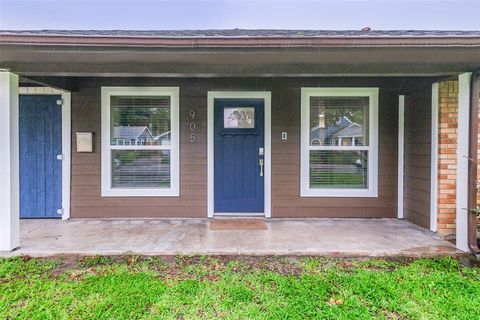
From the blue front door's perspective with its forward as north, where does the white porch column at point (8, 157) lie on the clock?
The white porch column is roughly at 2 o'clock from the blue front door.

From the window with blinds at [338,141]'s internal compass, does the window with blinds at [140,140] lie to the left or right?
on its right

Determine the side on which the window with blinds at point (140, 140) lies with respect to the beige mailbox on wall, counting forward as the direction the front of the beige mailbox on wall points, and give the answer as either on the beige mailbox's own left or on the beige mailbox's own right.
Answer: on the beige mailbox's own left

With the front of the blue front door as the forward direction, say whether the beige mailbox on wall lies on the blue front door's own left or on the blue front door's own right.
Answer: on the blue front door's own right

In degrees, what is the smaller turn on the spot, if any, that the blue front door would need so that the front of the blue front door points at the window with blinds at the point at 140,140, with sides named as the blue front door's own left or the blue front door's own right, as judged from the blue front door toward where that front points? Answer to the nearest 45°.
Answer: approximately 90° to the blue front door's own right

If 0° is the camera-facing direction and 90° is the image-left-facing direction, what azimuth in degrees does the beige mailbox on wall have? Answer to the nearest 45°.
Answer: approximately 0°

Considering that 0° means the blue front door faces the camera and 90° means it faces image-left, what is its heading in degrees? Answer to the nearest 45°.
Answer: approximately 0°
